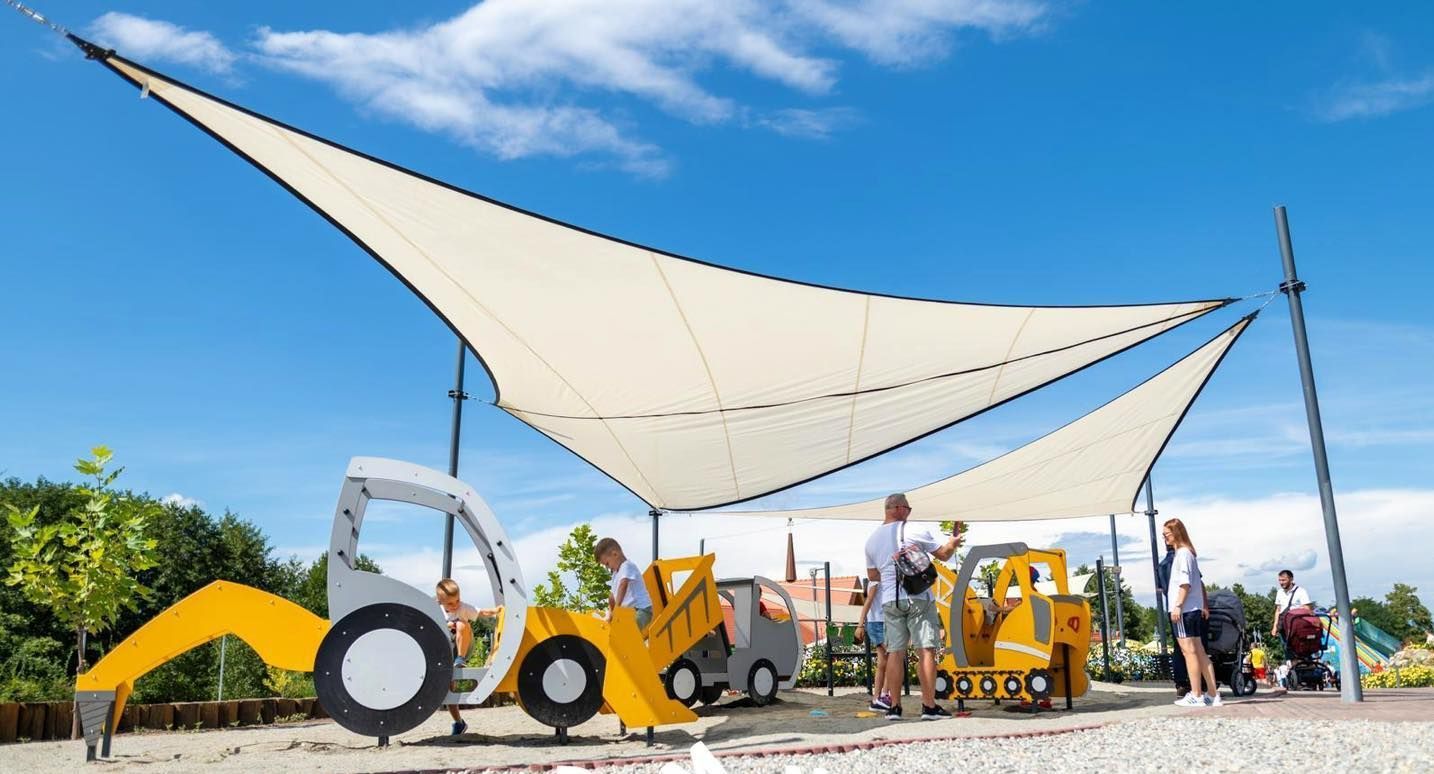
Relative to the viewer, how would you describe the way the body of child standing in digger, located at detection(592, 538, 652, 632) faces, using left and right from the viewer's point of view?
facing to the left of the viewer

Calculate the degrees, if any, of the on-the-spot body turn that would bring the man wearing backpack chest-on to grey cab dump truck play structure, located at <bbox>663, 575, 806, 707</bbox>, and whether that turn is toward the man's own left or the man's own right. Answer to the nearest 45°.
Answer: approximately 90° to the man's own left

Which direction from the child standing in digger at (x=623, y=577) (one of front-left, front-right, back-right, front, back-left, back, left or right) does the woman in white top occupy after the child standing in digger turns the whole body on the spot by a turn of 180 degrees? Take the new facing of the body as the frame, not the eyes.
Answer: front

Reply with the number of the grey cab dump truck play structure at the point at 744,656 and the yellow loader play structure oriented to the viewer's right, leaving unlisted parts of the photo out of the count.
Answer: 2

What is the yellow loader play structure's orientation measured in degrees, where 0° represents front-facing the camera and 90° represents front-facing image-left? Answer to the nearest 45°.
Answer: approximately 270°

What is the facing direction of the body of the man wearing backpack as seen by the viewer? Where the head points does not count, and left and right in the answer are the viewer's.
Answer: facing away from the viewer and to the right of the viewer

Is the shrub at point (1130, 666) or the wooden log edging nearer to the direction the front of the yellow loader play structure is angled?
the shrub

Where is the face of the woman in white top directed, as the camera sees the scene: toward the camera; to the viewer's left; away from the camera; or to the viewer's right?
to the viewer's left

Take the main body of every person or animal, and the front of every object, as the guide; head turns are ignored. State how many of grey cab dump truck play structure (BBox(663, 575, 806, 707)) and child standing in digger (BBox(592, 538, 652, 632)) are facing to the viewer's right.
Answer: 1

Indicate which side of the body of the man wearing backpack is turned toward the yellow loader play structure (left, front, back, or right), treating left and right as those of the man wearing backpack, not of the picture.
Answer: back

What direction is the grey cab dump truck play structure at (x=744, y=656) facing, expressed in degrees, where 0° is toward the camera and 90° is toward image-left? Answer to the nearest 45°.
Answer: approximately 270°
